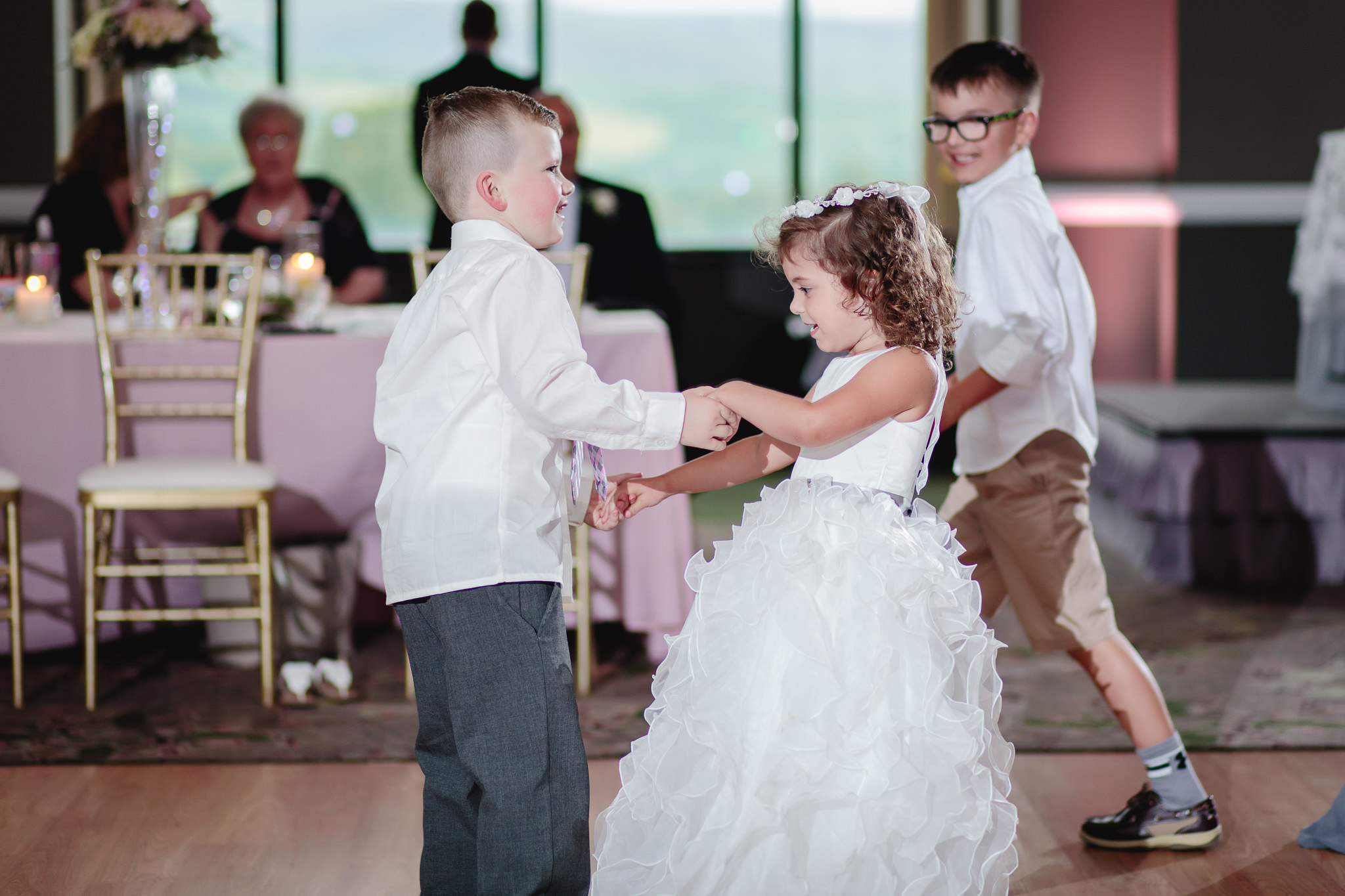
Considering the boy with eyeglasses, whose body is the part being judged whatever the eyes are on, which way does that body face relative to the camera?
to the viewer's left

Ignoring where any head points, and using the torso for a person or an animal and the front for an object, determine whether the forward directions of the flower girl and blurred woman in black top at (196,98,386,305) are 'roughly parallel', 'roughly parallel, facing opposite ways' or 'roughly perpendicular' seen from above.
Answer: roughly perpendicular

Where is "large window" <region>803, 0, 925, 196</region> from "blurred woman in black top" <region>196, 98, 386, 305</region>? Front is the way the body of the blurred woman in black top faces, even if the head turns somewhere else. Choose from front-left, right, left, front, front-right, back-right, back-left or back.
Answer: back-left

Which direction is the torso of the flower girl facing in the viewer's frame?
to the viewer's left

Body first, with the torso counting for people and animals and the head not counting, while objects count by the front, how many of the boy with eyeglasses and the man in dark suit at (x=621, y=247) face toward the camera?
1

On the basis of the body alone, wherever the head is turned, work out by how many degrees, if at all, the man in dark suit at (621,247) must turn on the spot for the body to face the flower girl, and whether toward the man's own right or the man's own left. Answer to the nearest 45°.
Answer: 0° — they already face them
